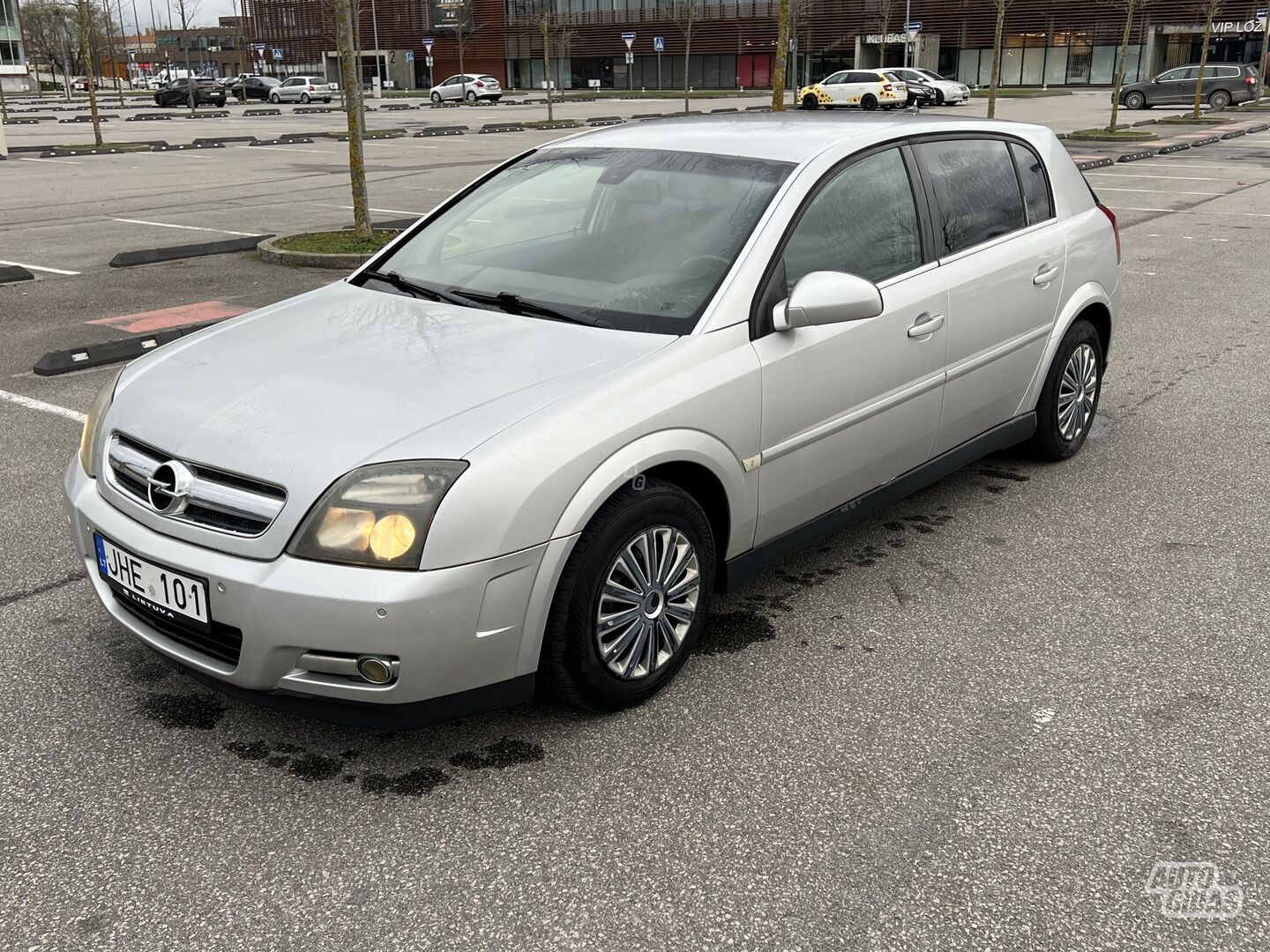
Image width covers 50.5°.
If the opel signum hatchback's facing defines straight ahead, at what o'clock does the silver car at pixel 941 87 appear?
The silver car is roughly at 5 o'clock from the opel signum hatchback.

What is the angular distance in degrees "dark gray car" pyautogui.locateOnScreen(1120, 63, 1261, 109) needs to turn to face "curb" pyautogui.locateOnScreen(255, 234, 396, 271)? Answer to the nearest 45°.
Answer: approximately 90° to its left

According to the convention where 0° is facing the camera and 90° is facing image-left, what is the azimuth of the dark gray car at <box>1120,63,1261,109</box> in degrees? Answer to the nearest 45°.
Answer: approximately 90°

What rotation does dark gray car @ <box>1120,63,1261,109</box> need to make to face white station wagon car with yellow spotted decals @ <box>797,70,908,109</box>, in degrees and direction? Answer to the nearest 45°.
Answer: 0° — it already faces it

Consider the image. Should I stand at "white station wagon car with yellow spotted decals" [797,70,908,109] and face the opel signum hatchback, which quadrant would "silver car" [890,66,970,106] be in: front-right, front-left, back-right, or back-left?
back-left

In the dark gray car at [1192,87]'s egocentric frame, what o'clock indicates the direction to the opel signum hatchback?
The opel signum hatchback is roughly at 9 o'clock from the dark gray car.

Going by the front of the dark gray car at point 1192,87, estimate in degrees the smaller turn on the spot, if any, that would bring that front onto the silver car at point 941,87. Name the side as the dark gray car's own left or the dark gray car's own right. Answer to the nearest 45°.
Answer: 0° — it already faces it

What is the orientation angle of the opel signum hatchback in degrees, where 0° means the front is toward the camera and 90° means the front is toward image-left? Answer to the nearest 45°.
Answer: approximately 45°

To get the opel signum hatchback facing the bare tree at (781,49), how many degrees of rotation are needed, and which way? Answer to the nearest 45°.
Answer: approximately 135° to its right

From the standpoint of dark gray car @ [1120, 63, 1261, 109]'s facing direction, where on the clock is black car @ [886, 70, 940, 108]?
black car @ [886, 70, 940, 108] is roughly at 12 o'clock from dark gray car @ [1120, 63, 1261, 109].
